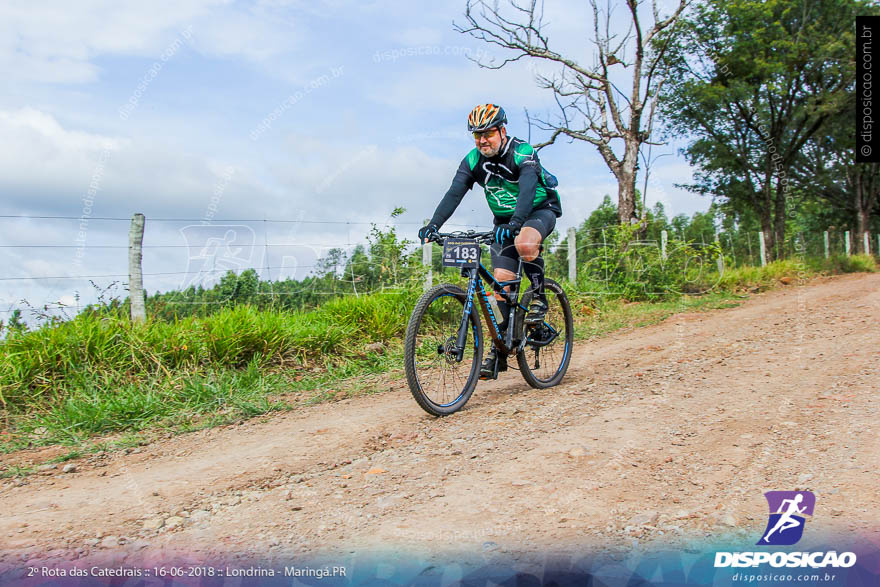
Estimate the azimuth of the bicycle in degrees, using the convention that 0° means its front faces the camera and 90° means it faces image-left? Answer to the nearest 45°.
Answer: approximately 45°

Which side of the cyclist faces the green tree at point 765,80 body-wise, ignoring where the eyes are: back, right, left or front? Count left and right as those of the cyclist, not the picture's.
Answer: back

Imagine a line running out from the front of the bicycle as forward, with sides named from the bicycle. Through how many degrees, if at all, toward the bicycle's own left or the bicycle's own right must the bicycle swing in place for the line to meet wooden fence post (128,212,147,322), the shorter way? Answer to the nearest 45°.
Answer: approximately 90° to the bicycle's own right

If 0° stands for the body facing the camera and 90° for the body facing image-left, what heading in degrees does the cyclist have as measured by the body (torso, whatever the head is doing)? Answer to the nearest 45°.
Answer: approximately 45°

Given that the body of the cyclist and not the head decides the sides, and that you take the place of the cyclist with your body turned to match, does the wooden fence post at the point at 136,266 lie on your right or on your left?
on your right

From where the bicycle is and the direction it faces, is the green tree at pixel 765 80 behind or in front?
behind

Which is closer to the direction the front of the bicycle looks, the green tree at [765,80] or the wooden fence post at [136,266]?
the wooden fence post
